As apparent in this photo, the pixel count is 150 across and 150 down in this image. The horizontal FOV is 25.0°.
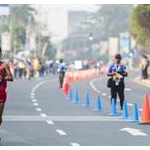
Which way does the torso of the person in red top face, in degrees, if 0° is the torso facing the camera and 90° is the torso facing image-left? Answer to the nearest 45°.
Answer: approximately 0°

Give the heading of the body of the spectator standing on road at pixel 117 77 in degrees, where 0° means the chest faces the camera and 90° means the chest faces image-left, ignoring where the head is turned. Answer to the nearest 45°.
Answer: approximately 0°
